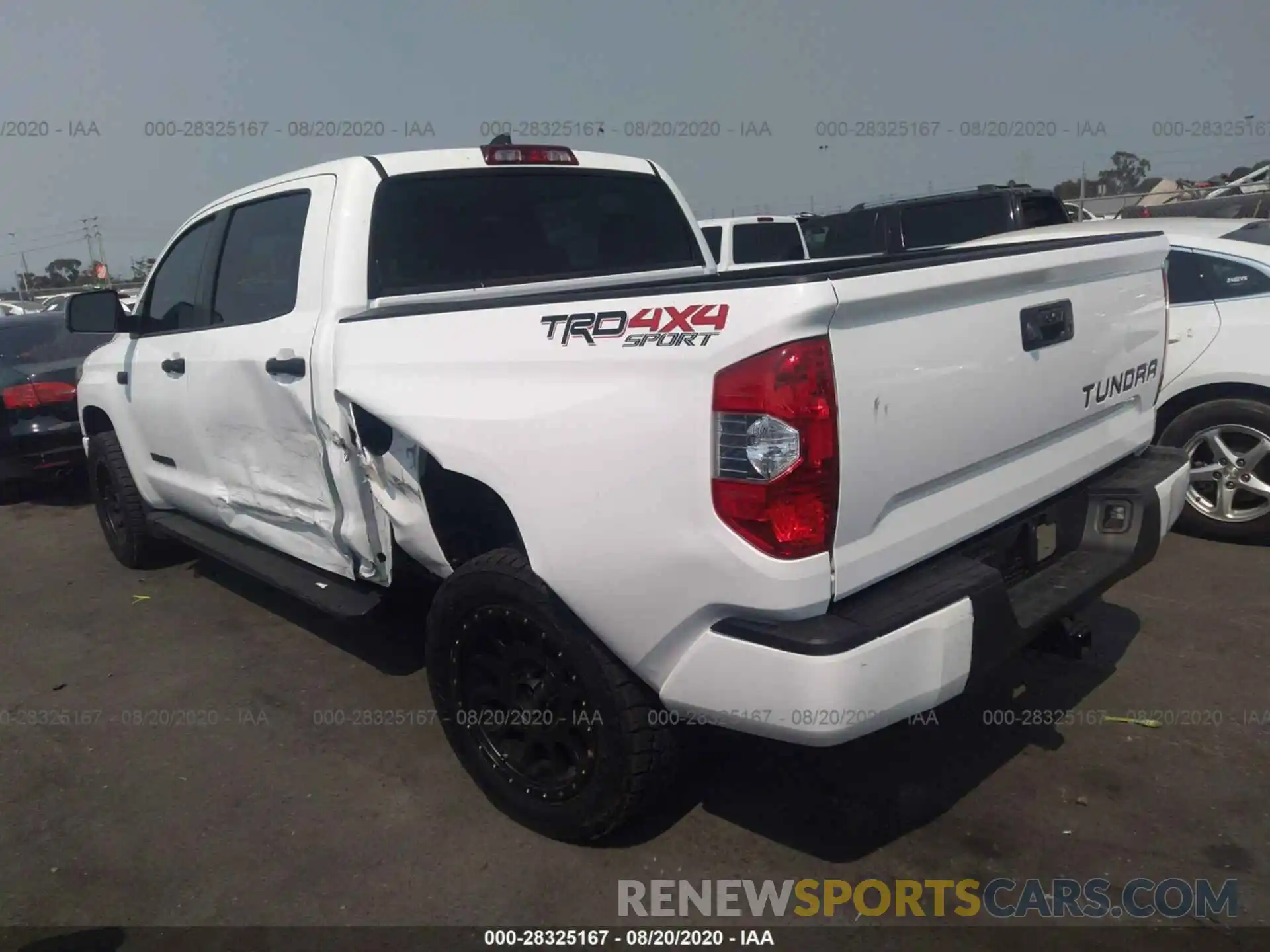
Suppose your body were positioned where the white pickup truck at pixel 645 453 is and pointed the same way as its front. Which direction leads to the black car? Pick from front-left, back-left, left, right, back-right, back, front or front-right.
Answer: front

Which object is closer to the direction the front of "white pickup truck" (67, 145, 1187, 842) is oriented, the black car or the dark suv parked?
the black car

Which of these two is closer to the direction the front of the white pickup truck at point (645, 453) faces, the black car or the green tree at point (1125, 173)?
the black car

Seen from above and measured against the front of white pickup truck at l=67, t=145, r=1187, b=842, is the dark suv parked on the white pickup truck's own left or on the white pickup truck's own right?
on the white pickup truck's own right

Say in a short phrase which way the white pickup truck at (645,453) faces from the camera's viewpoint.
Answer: facing away from the viewer and to the left of the viewer

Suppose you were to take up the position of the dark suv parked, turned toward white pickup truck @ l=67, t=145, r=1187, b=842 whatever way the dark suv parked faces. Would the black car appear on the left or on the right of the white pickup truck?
right

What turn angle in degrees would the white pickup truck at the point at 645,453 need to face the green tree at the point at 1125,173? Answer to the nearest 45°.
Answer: approximately 90° to its right
